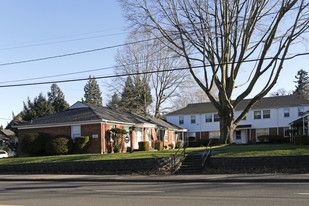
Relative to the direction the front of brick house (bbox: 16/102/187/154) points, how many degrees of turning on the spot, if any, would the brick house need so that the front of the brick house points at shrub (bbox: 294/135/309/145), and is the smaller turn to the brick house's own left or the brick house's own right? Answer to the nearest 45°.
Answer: approximately 45° to the brick house's own left

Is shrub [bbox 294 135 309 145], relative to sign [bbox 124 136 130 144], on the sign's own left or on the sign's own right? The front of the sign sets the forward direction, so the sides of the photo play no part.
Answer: on the sign's own left

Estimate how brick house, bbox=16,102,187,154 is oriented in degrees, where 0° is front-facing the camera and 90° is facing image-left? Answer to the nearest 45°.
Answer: approximately 315°

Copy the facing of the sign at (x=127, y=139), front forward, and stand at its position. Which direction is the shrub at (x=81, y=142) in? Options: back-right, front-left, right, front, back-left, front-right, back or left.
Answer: front-right

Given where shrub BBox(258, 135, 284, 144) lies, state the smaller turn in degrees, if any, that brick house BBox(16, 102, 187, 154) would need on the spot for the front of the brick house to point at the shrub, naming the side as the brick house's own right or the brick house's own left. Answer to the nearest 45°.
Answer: approximately 90° to the brick house's own left

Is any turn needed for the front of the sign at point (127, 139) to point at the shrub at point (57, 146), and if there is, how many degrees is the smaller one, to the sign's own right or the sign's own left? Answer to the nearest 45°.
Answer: approximately 45° to the sign's own right

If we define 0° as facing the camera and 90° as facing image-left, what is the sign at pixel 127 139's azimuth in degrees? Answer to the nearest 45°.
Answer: approximately 0°
